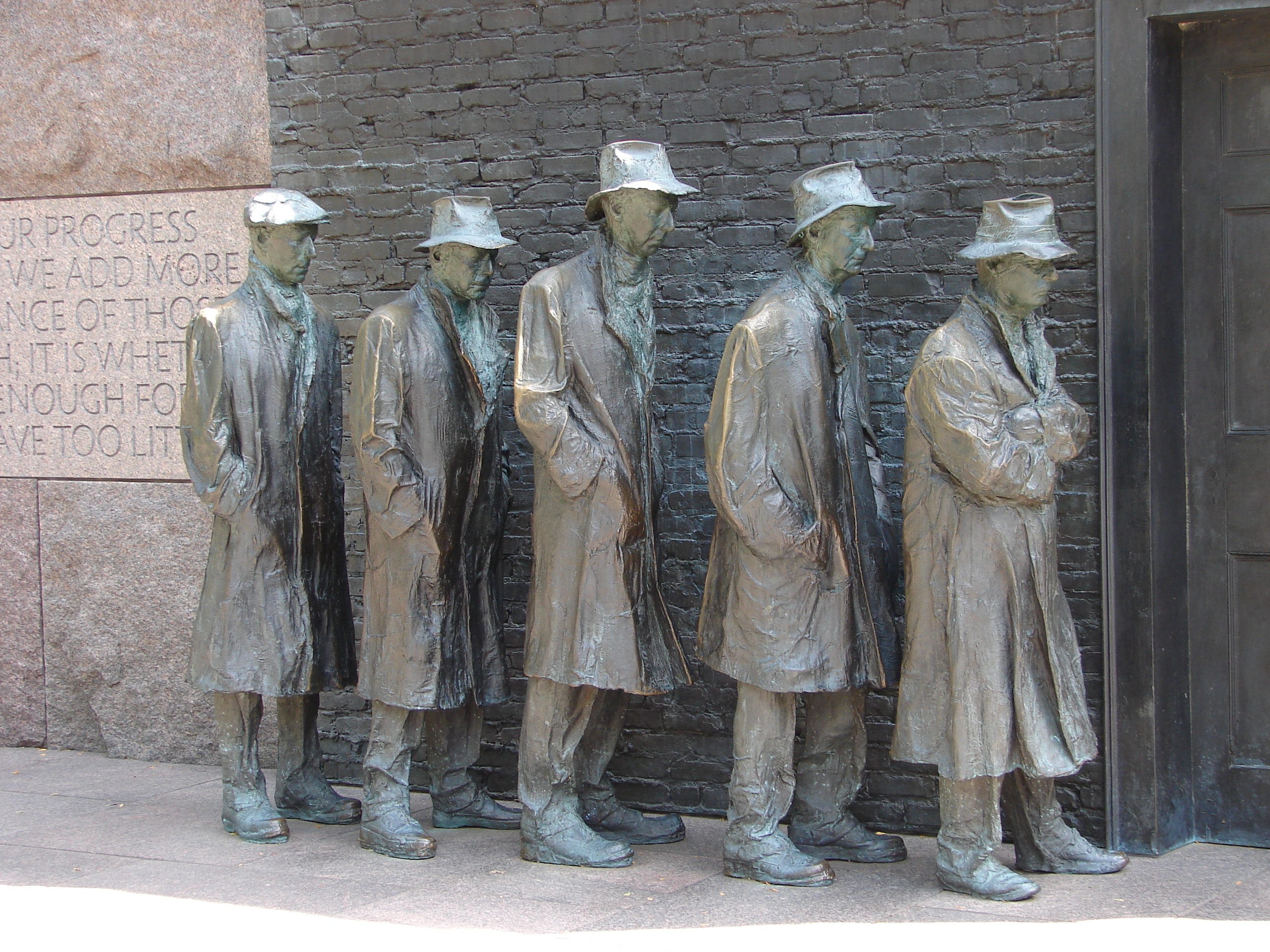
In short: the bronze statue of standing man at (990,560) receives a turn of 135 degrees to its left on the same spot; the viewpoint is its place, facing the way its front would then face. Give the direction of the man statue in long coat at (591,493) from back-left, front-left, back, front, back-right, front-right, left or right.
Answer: left

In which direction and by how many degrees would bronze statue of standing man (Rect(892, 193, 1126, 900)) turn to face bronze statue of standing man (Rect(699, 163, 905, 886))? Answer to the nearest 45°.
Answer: approximately 135° to its right

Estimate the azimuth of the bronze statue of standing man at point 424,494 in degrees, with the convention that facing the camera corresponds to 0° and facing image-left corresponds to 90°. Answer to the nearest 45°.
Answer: approximately 315°

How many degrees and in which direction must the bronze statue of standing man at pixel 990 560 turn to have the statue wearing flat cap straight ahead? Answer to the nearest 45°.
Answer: approximately 135° to its right

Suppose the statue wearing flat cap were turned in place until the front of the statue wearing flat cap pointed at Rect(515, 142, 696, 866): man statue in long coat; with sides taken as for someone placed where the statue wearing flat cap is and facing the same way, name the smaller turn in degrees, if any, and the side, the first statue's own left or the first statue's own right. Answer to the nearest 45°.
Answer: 0° — it already faces it

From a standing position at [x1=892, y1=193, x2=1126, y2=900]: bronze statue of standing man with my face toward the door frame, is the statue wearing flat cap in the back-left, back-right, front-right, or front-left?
back-left

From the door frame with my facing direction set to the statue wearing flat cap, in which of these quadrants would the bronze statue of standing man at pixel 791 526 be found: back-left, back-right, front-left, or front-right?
front-left

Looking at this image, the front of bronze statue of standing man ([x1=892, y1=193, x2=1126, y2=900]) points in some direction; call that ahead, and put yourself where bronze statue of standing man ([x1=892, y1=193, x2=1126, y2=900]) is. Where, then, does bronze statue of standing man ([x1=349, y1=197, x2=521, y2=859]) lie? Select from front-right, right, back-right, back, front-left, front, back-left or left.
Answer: back-right

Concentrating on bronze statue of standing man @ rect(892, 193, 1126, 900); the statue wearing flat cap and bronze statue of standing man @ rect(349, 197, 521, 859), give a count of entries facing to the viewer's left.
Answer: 0

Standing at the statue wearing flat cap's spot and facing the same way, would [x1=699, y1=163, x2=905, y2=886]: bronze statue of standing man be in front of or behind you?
in front

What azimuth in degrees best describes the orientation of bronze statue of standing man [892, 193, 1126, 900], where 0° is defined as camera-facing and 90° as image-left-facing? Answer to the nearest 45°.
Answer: approximately 315°

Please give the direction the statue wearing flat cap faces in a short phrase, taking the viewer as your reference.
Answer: facing the viewer and to the right of the viewer

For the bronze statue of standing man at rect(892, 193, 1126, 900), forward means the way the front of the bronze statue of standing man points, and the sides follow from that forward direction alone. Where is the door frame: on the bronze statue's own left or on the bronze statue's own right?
on the bronze statue's own left

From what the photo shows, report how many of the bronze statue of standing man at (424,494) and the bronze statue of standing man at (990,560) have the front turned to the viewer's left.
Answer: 0

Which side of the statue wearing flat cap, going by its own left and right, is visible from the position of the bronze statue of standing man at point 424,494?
front

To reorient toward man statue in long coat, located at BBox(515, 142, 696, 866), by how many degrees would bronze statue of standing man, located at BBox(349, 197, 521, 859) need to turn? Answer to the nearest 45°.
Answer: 0° — it already faces it
